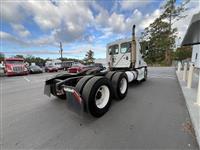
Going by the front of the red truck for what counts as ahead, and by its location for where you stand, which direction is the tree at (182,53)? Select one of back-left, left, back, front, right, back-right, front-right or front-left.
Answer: front-left

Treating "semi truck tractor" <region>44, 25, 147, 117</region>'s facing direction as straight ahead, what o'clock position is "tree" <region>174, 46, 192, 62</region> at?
The tree is roughly at 12 o'clock from the semi truck tractor.

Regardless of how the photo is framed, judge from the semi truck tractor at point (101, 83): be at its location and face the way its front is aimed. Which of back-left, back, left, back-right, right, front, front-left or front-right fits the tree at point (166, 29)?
front

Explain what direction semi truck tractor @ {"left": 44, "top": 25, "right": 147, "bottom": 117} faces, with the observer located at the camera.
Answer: facing away from the viewer and to the right of the viewer

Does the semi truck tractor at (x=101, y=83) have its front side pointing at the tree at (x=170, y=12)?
yes

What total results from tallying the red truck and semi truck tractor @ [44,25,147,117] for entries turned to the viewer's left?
0

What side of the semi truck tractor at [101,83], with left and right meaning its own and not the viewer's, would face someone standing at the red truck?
left

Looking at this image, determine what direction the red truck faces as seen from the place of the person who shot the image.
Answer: facing the viewer and to the right of the viewer

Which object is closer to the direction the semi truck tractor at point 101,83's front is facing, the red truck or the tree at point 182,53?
the tree

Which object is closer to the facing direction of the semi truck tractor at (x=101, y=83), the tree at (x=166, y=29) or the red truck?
the tree
